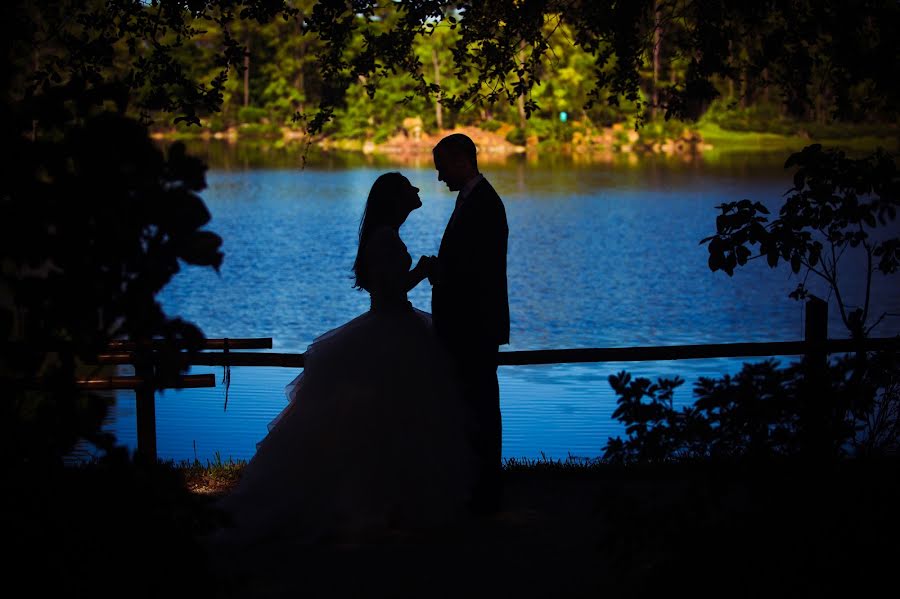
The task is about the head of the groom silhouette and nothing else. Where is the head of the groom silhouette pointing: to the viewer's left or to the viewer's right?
to the viewer's left

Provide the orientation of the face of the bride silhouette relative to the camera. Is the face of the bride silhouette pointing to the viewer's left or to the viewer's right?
to the viewer's right

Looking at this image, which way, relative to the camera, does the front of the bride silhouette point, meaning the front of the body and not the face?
to the viewer's right
